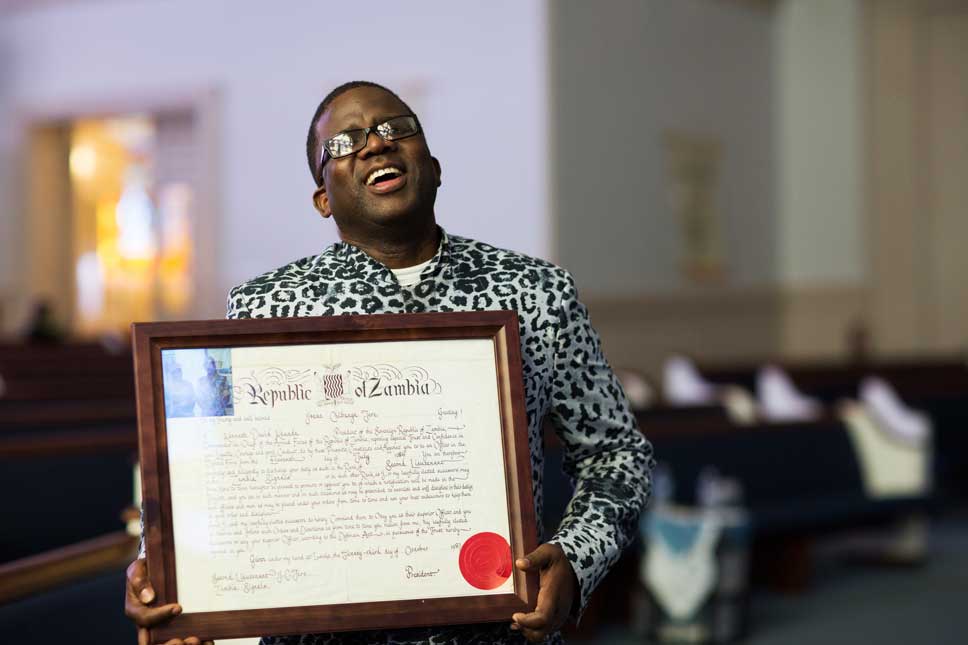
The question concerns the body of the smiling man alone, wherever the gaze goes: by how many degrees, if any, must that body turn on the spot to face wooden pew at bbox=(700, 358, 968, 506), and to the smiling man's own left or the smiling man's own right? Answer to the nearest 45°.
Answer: approximately 135° to the smiling man's own left

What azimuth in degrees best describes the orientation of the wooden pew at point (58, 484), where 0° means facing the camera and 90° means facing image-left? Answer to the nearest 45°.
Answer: approximately 315°

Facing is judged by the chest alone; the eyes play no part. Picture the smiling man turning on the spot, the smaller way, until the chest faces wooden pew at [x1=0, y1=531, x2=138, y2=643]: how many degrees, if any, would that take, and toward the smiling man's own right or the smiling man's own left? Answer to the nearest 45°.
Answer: approximately 135° to the smiling man's own right

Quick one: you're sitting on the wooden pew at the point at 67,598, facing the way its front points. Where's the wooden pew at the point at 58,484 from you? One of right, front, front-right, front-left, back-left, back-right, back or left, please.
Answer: back-left

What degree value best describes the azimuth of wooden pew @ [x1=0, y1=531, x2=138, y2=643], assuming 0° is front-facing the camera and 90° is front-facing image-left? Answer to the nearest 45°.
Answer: approximately 315°

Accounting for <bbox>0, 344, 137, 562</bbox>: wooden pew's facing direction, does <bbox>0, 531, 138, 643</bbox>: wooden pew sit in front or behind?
in front

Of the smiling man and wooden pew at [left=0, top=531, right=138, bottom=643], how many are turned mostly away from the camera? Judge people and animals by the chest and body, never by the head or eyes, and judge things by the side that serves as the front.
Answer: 0

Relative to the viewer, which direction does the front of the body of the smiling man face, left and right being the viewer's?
facing the viewer

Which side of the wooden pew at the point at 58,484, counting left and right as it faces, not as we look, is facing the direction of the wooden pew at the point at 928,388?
left

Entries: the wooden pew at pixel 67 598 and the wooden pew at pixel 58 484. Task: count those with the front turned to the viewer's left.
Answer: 0
